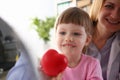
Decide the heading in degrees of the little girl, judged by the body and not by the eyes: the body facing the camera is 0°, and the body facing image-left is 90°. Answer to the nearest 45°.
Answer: approximately 45°
